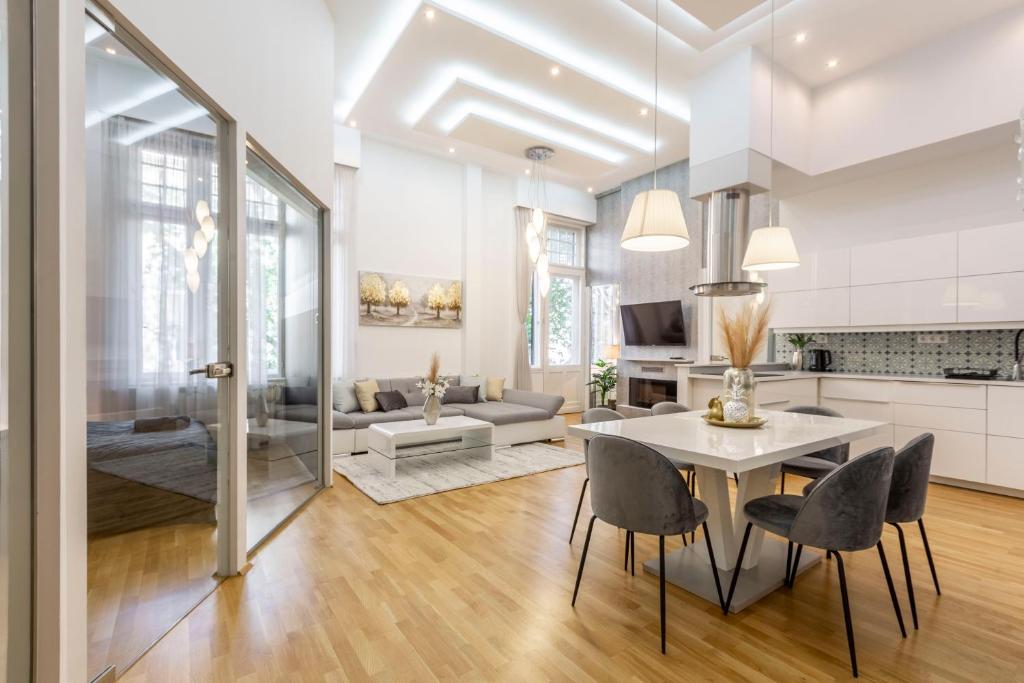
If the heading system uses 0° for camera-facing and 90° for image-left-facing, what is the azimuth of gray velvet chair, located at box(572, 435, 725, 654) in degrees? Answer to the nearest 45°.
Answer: approximately 225°

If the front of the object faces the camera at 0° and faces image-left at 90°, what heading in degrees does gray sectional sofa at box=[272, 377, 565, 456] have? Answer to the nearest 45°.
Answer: approximately 0°

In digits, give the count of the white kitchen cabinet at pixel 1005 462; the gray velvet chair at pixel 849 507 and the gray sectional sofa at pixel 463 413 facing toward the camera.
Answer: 2
